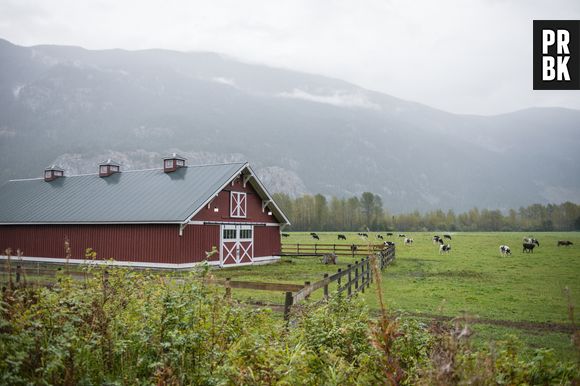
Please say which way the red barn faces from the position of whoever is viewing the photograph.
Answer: facing the viewer and to the right of the viewer
